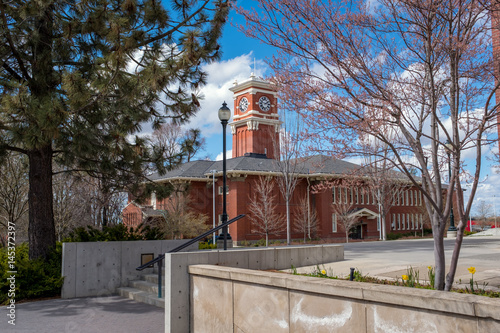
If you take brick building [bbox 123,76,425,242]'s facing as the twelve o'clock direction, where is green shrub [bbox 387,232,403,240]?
The green shrub is roughly at 10 o'clock from the brick building.

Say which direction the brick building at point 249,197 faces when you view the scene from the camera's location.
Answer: facing the viewer and to the right of the viewer

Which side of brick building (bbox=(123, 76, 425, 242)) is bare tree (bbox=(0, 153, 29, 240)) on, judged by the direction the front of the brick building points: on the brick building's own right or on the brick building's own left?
on the brick building's own right

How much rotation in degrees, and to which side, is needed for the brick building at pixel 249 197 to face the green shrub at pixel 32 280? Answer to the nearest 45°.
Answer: approximately 45° to its right

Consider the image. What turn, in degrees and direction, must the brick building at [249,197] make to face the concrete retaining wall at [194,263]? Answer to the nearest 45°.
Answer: approximately 45° to its right

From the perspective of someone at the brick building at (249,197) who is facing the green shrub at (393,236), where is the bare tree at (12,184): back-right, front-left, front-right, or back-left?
back-right

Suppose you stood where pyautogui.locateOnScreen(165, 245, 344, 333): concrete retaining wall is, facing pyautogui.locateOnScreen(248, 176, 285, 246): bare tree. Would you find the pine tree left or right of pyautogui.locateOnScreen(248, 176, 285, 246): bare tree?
left

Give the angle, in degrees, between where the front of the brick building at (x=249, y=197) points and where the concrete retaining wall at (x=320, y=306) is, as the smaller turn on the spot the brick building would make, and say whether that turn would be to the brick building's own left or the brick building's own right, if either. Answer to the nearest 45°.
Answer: approximately 45° to the brick building's own right

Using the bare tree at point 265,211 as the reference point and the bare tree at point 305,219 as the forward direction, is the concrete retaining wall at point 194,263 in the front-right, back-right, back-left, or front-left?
back-right

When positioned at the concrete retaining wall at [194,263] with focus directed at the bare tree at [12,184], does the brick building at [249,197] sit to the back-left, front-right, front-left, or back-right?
front-right

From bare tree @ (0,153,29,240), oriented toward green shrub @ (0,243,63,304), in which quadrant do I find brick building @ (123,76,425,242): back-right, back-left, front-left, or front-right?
back-left

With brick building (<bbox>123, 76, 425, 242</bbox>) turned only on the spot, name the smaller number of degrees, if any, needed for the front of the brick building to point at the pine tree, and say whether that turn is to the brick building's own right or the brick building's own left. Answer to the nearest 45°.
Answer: approximately 45° to the brick building's own right
